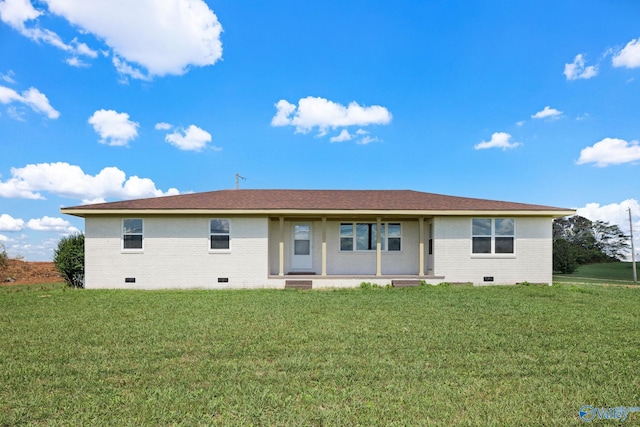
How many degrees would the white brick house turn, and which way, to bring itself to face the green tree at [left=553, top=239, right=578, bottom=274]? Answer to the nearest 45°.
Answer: approximately 135° to its left

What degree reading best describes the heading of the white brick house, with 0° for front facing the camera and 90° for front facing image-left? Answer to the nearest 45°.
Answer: approximately 0°
